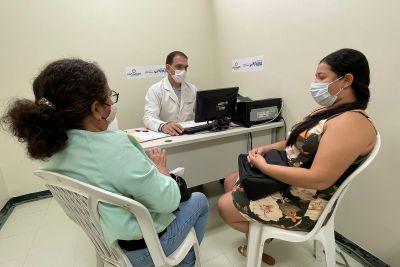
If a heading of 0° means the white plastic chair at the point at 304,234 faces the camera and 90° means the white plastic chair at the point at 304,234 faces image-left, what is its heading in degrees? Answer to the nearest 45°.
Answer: approximately 90°

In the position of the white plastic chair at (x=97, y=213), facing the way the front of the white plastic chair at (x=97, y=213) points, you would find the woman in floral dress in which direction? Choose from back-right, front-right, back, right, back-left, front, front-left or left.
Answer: front-right

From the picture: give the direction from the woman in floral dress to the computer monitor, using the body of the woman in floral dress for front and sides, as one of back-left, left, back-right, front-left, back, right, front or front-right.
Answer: front-right

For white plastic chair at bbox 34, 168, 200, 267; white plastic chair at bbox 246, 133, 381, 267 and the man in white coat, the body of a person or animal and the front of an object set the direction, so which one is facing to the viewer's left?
white plastic chair at bbox 246, 133, 381, 267

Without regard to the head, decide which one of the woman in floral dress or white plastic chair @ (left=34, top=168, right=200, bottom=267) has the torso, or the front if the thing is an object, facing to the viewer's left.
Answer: the woman in floral dress

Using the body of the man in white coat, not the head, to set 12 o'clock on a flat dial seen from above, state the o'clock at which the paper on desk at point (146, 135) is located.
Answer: The paper on desk is roughly at 2 o'clock from the man in white coat.

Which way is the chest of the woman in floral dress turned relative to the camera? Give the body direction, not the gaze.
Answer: to the viewer's left

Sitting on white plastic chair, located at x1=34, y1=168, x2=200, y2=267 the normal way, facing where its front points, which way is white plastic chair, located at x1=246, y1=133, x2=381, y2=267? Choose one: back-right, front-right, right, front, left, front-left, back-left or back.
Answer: front-right
